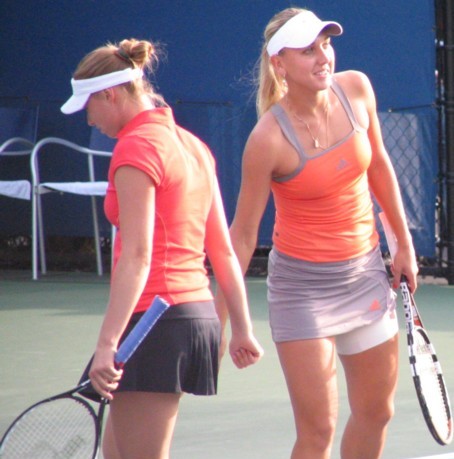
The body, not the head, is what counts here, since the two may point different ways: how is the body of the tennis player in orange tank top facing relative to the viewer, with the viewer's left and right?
facing the viewer and to the right of the viewer

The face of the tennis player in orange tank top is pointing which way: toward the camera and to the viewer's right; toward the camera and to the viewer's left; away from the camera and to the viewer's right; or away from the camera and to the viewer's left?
toward the camera and to the viewer's right
